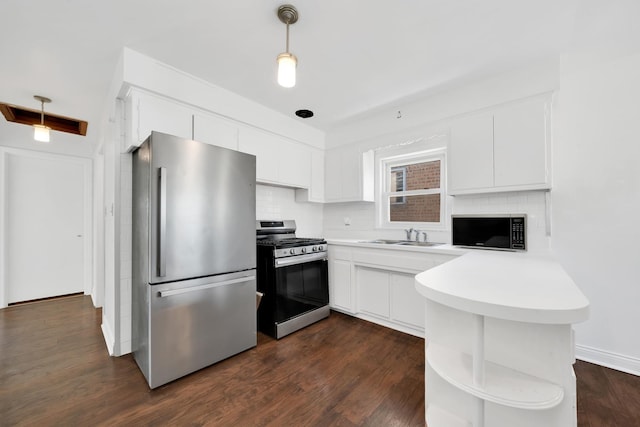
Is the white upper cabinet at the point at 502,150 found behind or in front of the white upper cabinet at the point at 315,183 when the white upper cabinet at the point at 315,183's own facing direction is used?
in front

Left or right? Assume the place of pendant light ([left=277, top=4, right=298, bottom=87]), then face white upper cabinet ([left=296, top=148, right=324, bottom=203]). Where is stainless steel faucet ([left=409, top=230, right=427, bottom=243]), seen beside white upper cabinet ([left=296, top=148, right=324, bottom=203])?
right

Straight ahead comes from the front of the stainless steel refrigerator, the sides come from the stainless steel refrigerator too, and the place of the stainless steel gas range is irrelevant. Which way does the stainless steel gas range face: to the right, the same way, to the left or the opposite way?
the same way

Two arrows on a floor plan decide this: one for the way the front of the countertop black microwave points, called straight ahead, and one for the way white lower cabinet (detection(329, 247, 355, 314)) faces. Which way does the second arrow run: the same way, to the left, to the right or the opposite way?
the same way

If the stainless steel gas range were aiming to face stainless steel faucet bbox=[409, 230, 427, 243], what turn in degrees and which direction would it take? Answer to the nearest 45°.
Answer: approximately 45° to its left

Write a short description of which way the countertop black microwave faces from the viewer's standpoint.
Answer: facing the viewer

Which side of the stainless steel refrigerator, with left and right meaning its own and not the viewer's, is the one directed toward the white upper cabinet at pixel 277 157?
left

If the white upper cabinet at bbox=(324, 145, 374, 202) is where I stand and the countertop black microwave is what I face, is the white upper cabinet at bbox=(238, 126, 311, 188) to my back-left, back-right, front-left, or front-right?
back-right

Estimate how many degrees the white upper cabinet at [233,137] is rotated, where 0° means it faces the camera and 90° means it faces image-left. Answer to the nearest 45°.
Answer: approximately 315°

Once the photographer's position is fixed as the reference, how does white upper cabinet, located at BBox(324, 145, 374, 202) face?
facing the viewer and to the left of the viewer

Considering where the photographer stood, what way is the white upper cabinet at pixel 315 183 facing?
facing the viewer and to the right of the viewer
